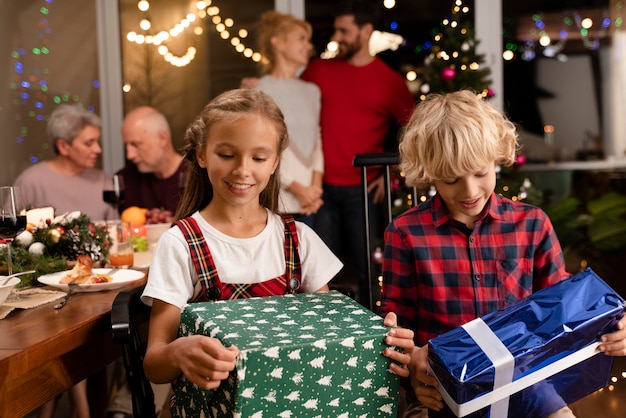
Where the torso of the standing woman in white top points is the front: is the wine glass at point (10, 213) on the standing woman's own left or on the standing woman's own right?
on the standing woman's own right

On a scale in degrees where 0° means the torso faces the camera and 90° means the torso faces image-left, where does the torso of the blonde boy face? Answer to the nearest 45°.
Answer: approximately 0°

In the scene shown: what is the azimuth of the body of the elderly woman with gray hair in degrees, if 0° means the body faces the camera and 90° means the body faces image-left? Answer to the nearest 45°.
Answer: approximately 315°

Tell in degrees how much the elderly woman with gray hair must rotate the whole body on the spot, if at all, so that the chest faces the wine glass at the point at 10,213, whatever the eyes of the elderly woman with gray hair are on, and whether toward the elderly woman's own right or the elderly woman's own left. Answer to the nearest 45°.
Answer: approximately 45° to the elderly woman's own right

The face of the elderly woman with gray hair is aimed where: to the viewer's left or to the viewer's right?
to the viewer's right

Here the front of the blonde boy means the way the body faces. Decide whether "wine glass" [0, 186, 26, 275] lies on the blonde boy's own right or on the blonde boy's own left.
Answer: on the blonde boy's own right

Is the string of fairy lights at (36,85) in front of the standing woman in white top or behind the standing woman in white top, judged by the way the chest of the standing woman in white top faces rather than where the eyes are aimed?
behind

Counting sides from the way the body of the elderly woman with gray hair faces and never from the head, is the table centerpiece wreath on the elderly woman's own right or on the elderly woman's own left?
on the elderly woman's own right

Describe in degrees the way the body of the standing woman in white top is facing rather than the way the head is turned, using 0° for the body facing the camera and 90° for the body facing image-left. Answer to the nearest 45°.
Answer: approximately 315°

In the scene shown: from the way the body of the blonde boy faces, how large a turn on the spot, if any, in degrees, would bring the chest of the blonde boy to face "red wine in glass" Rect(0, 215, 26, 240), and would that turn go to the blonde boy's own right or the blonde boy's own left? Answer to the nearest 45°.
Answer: approximately 90° to the blonde boy's own right
